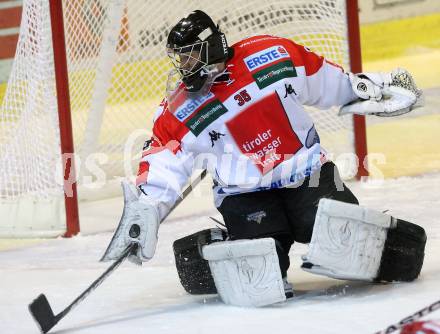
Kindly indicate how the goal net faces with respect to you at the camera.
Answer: facing the viewer and to the right of the viewer
